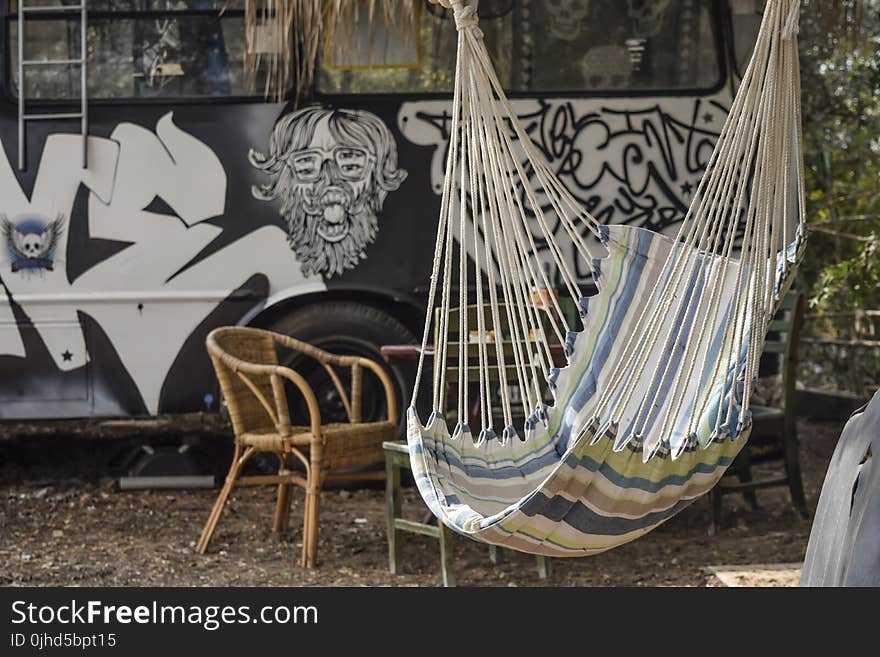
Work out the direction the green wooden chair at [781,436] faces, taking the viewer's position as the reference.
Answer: facing the viewer and to the left of the viewer

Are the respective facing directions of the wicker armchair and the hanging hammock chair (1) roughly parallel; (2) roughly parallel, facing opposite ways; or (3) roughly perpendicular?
roughly perpendicular

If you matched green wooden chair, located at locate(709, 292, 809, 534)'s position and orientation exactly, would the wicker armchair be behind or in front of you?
in front

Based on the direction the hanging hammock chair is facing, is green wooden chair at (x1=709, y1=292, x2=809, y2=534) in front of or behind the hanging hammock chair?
behind

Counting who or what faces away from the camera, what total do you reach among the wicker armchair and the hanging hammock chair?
0

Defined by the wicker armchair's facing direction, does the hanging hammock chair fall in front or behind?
in front

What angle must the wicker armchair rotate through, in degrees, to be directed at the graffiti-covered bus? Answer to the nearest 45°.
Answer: approximately 135° to its left

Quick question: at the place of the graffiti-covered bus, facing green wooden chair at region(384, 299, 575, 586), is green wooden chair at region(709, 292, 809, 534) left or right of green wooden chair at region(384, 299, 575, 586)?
left

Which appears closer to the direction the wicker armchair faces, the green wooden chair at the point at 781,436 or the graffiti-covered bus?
the green wooden chair

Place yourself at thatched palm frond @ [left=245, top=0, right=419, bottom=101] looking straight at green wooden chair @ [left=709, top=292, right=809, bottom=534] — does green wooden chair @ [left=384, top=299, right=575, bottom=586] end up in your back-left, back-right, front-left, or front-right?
front-right

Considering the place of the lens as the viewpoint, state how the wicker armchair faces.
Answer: facing the viewer and to the right of the viewer

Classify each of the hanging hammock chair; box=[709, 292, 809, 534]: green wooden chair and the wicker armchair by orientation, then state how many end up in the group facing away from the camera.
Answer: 0

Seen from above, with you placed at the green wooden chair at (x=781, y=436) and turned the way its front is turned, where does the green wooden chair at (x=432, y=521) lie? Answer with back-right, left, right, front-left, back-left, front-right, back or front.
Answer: front

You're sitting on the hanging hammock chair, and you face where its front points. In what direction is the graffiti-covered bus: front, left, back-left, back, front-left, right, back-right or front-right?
right

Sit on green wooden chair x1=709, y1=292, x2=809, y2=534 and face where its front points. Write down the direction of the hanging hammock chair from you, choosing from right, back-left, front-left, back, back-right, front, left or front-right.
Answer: front-left

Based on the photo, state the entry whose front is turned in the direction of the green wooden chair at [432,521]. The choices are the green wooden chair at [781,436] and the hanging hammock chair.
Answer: the green wooden chair at [781,436]

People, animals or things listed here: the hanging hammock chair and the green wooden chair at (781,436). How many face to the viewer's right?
0
